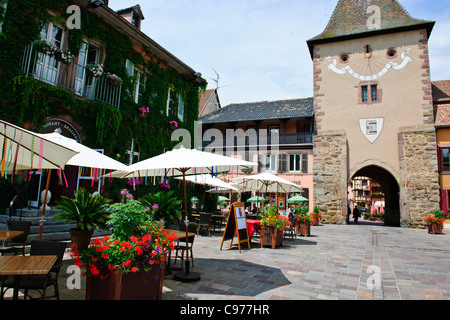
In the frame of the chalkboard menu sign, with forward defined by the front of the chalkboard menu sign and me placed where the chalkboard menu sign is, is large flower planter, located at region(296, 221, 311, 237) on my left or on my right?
on my left

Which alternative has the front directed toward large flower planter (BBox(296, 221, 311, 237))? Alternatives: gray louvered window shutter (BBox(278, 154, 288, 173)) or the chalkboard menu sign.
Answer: the gray louvered window shutter

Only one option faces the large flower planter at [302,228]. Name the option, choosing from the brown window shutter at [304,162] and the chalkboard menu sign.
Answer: the brown window shutter

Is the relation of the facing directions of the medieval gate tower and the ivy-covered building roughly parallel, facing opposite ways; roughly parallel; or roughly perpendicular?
roughly perpendicular

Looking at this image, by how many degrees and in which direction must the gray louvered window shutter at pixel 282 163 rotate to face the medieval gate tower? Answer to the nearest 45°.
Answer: approximately 45° to its left

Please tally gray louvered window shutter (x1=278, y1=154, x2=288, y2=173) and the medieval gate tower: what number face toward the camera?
2

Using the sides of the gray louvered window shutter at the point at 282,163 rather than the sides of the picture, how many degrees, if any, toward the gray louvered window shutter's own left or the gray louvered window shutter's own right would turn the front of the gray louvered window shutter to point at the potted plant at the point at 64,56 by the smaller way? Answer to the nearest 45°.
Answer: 0° — it already faces it

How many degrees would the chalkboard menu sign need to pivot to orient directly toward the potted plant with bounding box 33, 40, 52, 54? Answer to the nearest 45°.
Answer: approximately 135° to its right

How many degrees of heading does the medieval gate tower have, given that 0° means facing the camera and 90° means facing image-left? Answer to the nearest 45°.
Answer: approximately 0°
